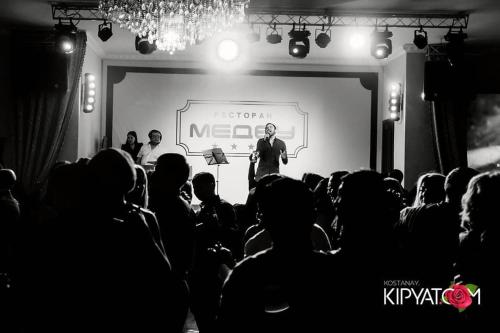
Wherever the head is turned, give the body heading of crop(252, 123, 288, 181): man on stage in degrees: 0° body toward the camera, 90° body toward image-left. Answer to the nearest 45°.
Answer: approximately 0°

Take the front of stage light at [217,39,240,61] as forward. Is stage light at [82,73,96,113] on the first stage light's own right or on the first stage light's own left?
on the first stage light's own right

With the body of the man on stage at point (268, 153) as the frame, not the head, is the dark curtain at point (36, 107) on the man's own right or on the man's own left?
on the man's own right

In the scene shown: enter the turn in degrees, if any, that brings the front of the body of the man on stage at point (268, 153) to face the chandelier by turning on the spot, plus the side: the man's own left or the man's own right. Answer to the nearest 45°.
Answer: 0° — they already face it

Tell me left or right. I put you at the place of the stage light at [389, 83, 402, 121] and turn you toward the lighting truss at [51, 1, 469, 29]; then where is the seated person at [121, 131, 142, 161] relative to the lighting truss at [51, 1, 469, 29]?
right
